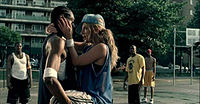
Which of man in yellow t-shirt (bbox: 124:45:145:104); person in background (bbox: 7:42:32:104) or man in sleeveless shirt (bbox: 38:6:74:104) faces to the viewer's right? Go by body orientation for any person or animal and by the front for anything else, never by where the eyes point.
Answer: the man in sleeveless shirt

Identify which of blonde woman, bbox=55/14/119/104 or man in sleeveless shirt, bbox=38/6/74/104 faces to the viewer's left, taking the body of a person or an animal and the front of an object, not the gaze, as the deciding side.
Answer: the blonde woman

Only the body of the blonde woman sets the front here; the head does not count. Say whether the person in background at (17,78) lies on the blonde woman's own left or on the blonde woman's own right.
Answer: on the blonde woman's own right

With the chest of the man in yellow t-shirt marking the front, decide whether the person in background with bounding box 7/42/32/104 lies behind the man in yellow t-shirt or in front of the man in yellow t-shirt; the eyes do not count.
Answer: in front

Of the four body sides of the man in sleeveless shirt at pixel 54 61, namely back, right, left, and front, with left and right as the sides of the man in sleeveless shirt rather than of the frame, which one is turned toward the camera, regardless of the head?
right

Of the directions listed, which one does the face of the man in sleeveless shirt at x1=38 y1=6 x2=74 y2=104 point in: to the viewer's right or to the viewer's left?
to the viewer's right

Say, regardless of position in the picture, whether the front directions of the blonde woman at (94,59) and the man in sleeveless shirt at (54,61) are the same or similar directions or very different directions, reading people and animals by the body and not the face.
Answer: very different directions

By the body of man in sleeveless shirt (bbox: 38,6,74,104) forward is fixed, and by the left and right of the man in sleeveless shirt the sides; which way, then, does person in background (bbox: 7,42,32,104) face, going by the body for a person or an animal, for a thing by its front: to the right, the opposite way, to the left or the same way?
to the right

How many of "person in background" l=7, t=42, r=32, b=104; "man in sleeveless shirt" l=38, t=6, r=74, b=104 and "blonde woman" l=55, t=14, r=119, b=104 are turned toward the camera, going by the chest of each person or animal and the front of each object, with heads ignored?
1

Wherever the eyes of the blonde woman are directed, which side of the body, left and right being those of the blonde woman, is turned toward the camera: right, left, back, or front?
left

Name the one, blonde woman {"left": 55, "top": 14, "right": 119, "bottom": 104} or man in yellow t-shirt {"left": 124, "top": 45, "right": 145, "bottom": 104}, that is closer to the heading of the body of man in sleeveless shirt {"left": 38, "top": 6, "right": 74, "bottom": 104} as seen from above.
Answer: the blonde woman

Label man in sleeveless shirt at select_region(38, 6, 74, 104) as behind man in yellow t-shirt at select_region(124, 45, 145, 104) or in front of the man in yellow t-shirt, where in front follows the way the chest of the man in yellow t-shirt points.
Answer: in front
